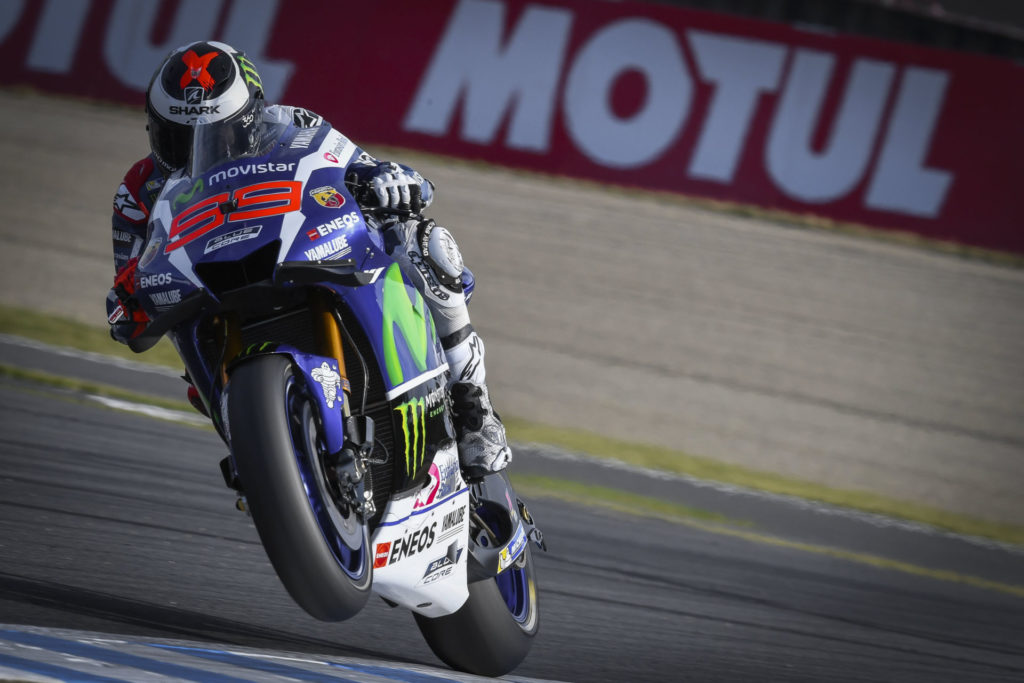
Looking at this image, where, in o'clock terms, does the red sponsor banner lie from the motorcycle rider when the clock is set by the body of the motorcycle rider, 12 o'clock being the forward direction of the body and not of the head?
The red sponsor banner is roughly at 5 o'clock from the motorcycle rider.

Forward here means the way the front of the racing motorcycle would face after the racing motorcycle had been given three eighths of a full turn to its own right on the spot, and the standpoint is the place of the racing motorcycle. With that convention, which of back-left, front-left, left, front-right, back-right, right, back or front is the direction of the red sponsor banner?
front

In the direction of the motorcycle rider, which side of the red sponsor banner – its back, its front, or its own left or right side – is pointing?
front

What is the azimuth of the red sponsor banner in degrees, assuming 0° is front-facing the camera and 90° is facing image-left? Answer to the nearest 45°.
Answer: approximately 0°

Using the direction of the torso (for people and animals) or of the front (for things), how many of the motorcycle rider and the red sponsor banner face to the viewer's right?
0
